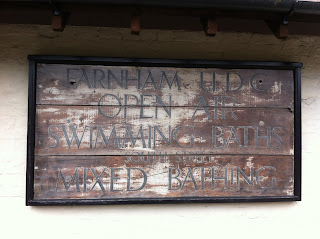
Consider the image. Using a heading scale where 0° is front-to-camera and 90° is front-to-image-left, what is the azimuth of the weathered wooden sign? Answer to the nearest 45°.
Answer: approximately 0°
